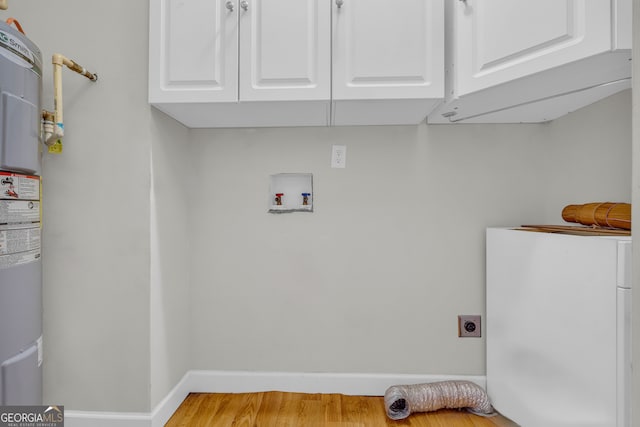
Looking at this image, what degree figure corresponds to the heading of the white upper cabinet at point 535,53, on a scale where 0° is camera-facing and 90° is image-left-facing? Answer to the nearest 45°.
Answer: approximately 45°

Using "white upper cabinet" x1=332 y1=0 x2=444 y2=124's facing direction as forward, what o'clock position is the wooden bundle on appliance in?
The wooden bundle on appliance is roughly at 9 o'clock from the white upper cabinet.

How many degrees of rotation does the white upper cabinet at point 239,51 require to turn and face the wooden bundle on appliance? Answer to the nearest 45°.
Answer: approximately 90° to its left

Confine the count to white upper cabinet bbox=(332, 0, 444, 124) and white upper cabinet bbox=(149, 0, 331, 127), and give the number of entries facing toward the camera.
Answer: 2

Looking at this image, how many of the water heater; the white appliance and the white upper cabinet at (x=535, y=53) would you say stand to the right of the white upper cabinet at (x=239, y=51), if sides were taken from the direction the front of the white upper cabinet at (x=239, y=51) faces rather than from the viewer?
1

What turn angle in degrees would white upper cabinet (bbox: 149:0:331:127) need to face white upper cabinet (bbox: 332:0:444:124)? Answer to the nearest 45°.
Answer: approximately 90° to its left

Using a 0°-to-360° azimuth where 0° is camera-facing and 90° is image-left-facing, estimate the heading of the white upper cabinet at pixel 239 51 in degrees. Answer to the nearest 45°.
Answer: approximately 0°
